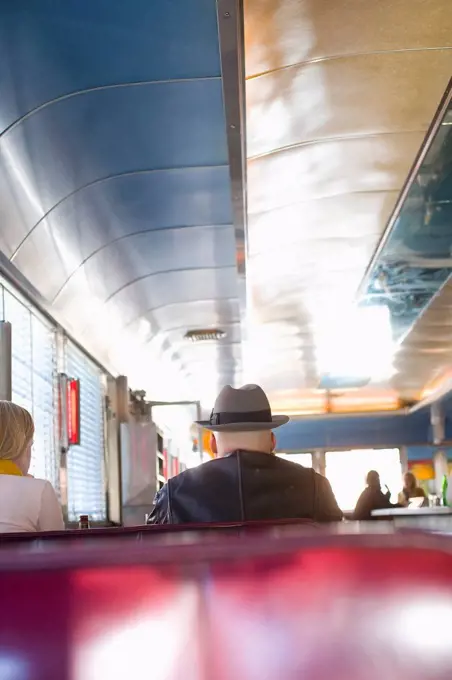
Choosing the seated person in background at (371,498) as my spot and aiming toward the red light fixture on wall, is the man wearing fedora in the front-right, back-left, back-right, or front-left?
front-left

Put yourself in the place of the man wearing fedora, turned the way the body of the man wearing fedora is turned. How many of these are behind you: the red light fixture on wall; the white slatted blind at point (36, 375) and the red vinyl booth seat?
1

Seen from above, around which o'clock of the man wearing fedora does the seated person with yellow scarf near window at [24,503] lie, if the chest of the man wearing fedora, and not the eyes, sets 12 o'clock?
The seated person with yellow scarf near window is roughly at 9 o'clock from the man wearing fedora.

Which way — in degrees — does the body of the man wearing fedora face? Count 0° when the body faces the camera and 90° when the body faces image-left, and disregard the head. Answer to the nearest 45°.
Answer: approximately 180°

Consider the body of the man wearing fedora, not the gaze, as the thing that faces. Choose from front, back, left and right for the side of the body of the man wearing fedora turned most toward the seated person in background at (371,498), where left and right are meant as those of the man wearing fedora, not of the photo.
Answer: front

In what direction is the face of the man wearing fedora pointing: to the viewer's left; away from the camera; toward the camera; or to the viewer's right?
away from the camera
